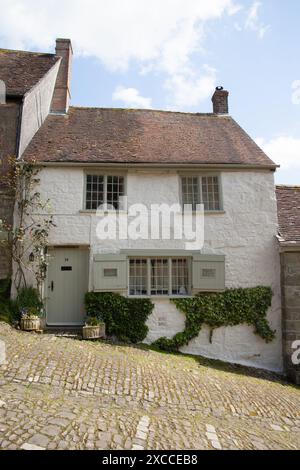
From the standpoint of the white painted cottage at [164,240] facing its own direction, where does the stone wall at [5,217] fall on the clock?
The stone wall is roughly at 3 o'clock from the white painted cottage.

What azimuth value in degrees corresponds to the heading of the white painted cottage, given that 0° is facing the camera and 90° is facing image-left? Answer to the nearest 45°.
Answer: approximately 0°

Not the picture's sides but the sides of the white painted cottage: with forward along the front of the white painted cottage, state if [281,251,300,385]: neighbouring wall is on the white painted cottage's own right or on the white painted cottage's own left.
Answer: on the white painted cottage's own left

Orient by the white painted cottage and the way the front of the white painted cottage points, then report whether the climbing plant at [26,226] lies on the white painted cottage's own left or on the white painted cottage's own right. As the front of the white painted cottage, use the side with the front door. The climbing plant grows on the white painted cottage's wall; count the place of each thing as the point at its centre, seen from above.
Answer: on the white painted cottage's own right

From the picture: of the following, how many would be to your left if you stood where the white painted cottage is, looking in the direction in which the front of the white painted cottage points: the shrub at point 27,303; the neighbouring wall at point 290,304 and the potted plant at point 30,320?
1

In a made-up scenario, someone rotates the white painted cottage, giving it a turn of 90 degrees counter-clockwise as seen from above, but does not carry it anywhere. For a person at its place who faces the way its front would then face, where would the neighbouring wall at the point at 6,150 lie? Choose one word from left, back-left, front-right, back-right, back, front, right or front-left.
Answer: back
